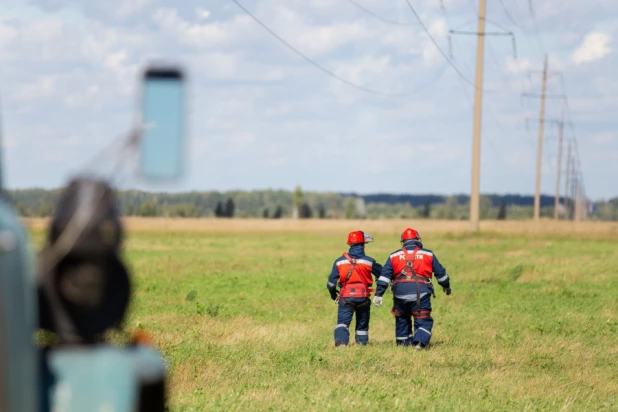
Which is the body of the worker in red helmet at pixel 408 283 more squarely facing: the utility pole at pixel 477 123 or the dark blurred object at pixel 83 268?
the utility pole

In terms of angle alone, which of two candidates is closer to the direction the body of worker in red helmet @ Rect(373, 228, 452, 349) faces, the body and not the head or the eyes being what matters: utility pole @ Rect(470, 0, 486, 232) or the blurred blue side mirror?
the utility pole

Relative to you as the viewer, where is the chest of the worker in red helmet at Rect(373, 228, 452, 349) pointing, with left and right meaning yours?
facing away from the viewer

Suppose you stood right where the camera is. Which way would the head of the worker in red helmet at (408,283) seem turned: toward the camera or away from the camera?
away from the camera

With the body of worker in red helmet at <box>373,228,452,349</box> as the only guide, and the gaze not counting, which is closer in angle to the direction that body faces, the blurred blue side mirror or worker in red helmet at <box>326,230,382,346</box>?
the worker in red helmet

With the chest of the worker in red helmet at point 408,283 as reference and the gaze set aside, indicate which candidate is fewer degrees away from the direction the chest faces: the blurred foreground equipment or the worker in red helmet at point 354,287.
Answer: the worker in red helmet

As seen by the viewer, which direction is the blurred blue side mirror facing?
toward the camera

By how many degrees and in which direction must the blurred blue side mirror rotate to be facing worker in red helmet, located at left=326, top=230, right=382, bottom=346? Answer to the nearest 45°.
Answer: approximately 180°

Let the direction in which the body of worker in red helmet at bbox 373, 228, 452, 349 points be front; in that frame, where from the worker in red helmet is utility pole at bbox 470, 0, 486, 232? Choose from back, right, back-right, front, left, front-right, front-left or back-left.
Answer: front

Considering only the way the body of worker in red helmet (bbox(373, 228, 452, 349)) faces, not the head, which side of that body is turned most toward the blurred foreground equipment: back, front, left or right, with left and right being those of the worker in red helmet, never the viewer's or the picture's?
back

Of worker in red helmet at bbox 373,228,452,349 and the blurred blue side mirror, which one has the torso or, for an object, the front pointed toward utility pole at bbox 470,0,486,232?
the worker in red helmet

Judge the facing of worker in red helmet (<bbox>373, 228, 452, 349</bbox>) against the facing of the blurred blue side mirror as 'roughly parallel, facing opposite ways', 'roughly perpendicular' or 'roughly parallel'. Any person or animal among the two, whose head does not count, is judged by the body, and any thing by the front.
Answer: roughly parallel, facing opposite ways

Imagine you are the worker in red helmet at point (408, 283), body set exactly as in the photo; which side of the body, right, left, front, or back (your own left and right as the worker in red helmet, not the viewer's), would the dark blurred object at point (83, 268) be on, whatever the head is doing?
back
